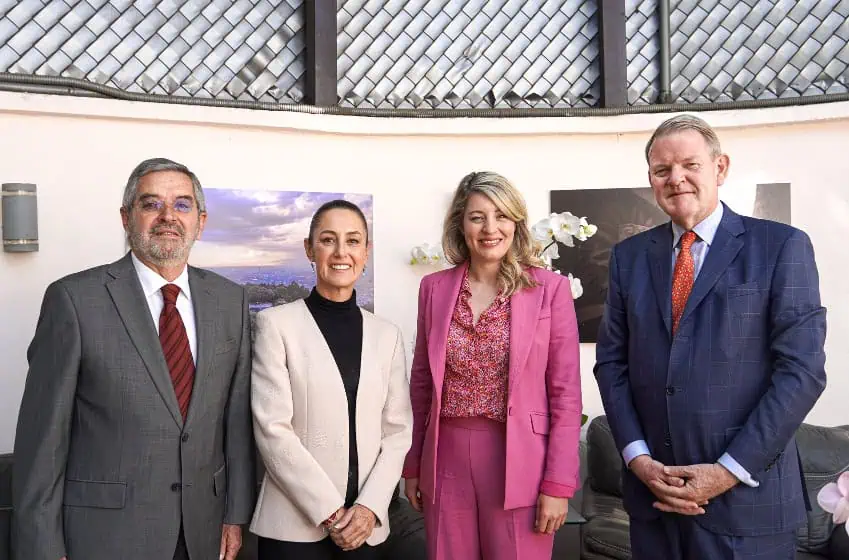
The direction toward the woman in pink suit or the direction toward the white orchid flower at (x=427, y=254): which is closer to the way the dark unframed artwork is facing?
the woman in pink suit

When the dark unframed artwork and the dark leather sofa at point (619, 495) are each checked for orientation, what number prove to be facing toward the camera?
2

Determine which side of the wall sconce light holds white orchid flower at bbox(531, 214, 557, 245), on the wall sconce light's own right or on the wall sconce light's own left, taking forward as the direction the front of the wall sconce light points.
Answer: on the wall sconce light's own left

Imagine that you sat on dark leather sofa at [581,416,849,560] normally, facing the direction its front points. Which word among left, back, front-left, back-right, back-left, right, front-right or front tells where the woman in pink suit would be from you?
front

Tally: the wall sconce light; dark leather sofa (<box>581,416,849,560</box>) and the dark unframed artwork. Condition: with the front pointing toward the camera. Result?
3

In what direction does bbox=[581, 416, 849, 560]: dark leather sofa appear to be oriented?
toward the camera

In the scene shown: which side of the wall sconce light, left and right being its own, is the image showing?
front

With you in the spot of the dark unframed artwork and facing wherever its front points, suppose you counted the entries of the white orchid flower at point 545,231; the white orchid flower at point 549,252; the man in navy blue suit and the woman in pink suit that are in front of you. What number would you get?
4
